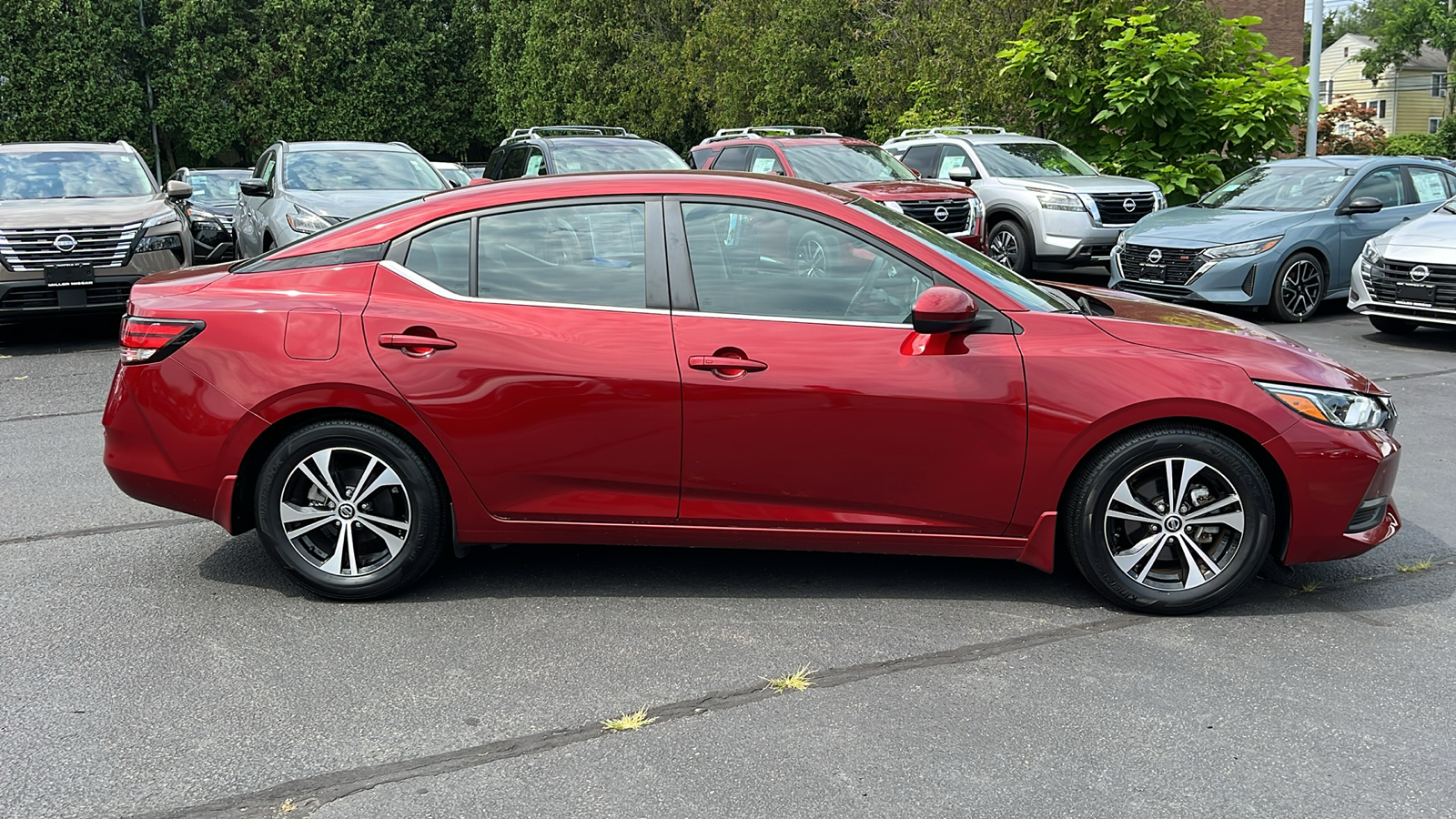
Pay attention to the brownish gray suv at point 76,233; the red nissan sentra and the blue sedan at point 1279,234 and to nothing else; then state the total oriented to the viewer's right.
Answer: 1

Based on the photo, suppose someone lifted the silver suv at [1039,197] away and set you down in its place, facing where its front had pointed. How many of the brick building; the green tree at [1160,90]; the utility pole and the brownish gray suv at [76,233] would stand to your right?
1

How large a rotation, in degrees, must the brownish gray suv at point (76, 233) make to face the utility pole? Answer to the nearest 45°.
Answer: approximately 90° to its left

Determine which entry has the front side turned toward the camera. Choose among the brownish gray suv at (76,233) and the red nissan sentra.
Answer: the brownish gray suv

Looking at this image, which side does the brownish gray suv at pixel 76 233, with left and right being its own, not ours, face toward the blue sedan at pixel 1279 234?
left

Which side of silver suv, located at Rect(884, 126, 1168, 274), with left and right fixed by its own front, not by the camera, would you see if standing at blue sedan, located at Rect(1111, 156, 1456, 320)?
front

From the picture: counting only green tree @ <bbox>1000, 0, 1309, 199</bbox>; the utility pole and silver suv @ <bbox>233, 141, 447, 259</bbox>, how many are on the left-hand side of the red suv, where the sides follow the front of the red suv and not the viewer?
2

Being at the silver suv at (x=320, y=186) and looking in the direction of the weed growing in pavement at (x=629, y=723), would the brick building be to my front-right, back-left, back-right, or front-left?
back-left

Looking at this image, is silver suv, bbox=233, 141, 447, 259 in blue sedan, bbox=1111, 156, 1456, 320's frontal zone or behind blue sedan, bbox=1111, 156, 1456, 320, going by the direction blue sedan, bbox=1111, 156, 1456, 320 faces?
frontal zone

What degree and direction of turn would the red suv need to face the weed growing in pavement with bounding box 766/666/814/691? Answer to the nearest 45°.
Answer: approximately 45° to its right

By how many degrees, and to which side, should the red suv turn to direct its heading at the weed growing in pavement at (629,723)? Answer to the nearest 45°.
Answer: approximately 45° to its right

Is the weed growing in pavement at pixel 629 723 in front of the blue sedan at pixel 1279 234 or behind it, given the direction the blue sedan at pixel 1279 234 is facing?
in front

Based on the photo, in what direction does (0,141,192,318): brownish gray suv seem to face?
toward the camera

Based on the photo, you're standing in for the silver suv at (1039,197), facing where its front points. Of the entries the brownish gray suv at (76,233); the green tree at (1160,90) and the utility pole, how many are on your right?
1

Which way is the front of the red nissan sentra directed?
to the viewer's right

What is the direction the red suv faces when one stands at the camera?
facing the viewer and to the right of the viewer

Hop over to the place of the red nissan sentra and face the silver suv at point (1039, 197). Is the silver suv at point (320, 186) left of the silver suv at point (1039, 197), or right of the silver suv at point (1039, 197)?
left

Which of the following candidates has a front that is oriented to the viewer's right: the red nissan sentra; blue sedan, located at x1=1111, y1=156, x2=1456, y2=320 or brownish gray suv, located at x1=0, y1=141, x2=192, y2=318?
the red nissan sentra

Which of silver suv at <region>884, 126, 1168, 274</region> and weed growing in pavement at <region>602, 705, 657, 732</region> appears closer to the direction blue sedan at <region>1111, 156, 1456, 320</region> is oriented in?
the weed growing in pavement

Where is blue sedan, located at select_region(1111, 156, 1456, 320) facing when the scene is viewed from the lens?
facing the viewer and to the left of the viewer

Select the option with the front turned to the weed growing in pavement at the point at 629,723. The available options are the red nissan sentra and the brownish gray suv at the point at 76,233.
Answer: the brownish gray suv
